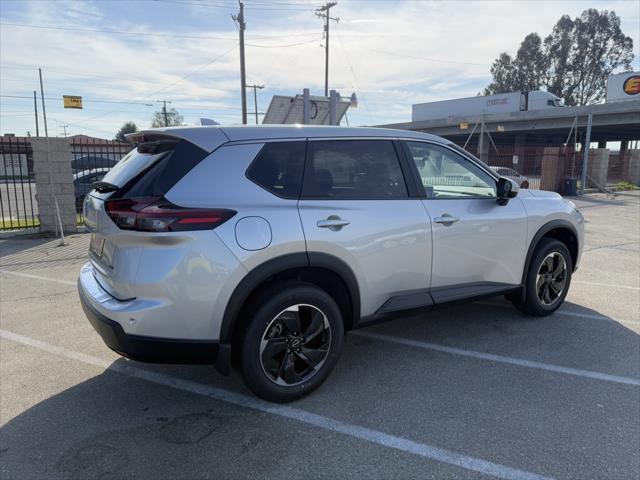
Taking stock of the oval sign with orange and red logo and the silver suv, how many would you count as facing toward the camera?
1

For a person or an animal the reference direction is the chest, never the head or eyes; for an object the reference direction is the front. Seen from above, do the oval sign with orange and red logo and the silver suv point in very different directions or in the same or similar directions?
very different directions

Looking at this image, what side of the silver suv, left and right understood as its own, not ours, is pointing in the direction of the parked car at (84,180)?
left

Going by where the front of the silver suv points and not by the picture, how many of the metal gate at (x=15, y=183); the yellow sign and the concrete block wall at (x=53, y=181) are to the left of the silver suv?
3

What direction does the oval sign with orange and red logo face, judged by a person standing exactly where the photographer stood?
facing the viewer

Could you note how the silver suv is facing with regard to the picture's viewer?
facing away from the viewer and to the right of the viewer

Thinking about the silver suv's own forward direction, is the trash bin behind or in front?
in front

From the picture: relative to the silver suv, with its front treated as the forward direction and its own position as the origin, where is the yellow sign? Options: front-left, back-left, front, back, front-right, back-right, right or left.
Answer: left

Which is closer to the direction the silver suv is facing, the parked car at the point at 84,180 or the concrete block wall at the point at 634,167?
the concrete block wall

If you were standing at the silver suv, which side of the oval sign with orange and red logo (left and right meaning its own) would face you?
front
